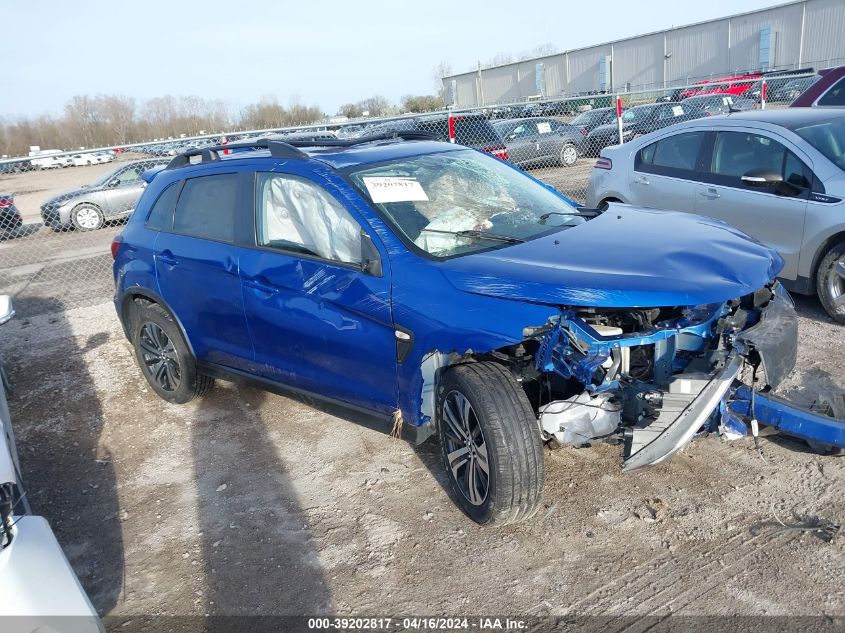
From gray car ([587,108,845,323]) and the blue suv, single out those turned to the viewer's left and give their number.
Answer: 0

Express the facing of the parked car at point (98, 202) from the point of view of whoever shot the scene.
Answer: facing the viewer and to the left of the viewer

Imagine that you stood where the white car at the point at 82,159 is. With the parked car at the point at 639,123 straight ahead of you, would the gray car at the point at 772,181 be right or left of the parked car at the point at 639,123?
right

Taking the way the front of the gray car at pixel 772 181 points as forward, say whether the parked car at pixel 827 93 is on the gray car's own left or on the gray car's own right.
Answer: on the gray car's own left

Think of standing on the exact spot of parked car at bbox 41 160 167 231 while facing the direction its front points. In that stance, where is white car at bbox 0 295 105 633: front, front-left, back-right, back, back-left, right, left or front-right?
front-left

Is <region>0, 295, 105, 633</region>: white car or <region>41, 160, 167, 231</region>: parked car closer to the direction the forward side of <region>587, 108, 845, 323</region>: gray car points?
the white car

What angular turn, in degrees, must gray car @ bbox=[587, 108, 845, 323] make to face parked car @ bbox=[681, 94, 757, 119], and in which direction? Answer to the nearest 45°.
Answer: approximately 135° to its left

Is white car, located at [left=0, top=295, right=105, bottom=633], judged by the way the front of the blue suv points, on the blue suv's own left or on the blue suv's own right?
on the blue suv's own right

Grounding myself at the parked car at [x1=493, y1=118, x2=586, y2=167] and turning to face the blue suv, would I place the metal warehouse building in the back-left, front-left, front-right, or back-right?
back-left

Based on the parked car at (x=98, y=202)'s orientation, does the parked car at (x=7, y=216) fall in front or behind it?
in front

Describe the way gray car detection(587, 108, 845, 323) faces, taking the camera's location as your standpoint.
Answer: facing the viewer and to the right of the viewer
